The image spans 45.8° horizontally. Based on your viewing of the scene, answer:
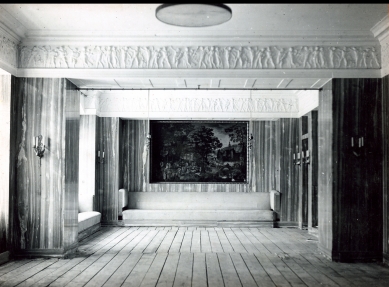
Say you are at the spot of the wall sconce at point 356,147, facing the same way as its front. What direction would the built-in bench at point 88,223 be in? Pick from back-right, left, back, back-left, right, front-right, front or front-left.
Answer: right

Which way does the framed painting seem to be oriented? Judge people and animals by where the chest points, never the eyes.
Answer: toward the camera

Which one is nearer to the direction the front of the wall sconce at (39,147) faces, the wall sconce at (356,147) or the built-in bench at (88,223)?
the wall sconce

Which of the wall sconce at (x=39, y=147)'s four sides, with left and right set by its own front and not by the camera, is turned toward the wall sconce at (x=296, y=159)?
left

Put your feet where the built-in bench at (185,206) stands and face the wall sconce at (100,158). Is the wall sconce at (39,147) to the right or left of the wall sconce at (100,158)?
left

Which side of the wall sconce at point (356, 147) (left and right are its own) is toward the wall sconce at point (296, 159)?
back

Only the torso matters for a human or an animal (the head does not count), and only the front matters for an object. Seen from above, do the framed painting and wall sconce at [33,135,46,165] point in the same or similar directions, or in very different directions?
same or similar directions

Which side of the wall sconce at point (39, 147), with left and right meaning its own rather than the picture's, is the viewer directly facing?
front

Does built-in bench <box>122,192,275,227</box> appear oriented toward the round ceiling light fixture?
yes

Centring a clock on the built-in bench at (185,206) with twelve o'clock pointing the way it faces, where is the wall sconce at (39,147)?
The wall sconce is roughly at 1 o'clock from the built-in bench.

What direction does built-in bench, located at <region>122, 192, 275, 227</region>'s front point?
toward the camera
